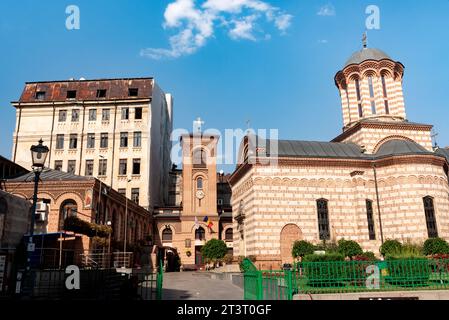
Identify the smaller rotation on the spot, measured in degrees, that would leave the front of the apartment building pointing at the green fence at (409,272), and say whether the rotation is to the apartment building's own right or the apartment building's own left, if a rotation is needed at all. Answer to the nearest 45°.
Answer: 0° — it already faces it

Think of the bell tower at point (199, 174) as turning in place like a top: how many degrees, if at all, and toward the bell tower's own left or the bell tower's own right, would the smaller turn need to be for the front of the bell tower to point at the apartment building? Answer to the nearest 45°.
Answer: approximately 90° to the bell tower's own right

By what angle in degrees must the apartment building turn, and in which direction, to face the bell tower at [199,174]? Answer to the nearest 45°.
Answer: approximately 90° to its left

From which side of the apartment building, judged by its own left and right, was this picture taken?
front

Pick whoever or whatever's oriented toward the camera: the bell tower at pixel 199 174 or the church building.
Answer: the bell tower

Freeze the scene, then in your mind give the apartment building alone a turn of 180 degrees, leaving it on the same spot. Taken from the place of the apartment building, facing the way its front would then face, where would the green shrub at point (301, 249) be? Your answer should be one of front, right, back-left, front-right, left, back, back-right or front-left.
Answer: back-right

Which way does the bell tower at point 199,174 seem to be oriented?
toward the camera

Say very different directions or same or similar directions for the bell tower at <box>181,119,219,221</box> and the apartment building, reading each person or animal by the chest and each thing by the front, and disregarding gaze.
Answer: same or similar directions

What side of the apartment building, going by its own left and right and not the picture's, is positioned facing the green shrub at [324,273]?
front

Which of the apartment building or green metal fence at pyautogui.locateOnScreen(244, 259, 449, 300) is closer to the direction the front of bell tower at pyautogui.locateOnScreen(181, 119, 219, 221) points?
the green metal fence
